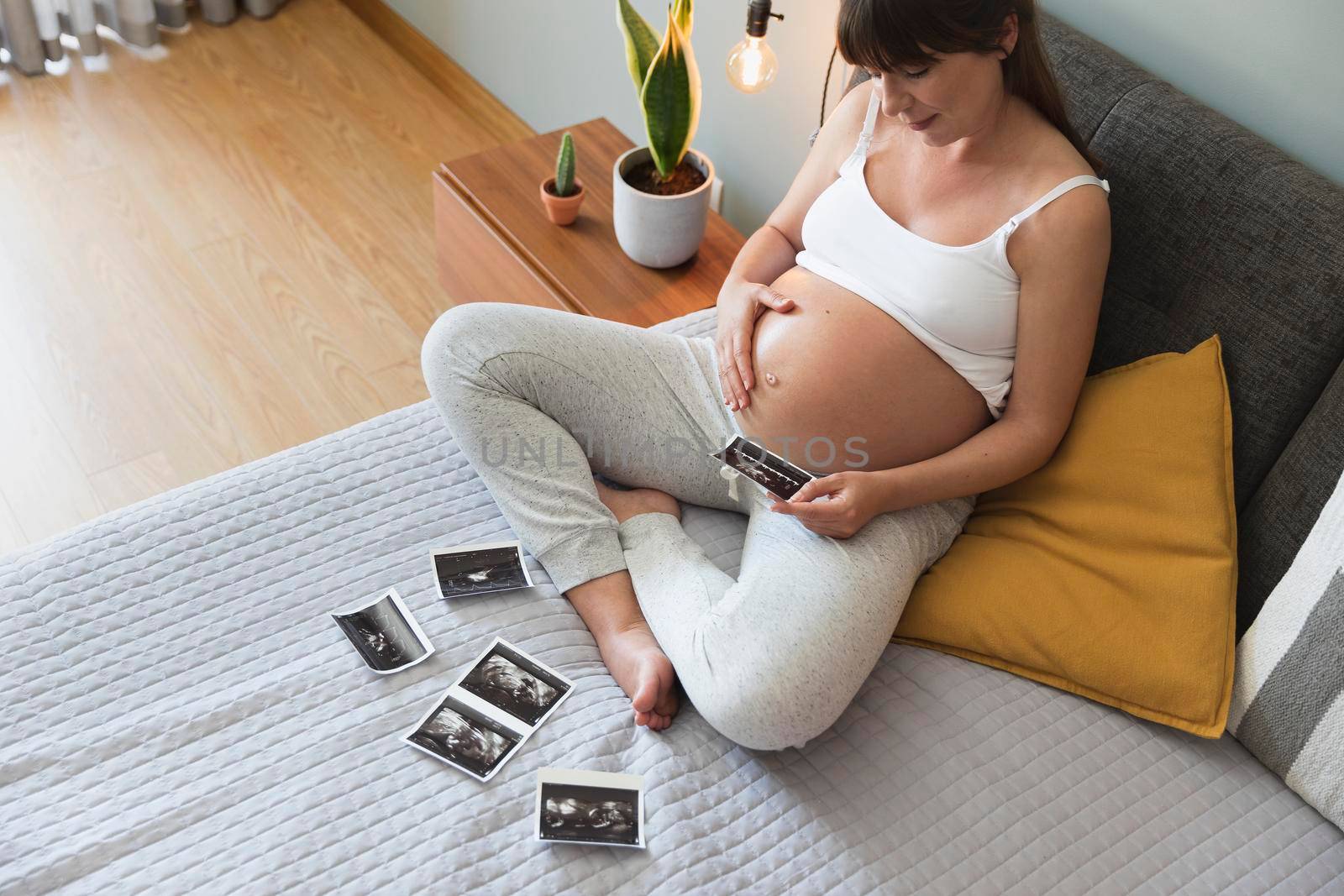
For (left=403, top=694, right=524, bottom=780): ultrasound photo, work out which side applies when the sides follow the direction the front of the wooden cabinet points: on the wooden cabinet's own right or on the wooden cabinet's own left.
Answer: on the wooden cabinet's own left

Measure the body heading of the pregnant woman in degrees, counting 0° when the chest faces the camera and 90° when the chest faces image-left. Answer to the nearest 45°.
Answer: approximately 45°

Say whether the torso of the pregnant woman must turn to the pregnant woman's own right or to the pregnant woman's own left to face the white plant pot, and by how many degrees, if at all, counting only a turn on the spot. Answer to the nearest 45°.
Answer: approximately 90° to the pregnant woman's own right

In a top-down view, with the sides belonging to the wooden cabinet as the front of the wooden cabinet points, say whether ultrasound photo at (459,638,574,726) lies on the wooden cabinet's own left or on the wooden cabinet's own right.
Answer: on the wooden cabinet's own left

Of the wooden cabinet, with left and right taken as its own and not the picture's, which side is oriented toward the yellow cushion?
left

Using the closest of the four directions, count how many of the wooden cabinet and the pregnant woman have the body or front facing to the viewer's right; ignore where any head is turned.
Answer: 0

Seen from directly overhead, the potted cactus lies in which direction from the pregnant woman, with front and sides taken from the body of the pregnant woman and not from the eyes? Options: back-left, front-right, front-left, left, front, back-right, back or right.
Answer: right

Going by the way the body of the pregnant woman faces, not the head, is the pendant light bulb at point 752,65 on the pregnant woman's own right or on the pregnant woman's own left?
on the pregnant woman's own right

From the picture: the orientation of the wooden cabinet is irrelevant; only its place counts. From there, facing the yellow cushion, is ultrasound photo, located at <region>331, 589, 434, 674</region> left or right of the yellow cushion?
right

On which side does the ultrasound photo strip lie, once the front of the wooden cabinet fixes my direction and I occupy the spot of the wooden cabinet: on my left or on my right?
on my left

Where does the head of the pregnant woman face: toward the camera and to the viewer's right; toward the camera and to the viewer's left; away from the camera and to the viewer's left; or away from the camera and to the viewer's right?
toward the camera and to the viewer's left
